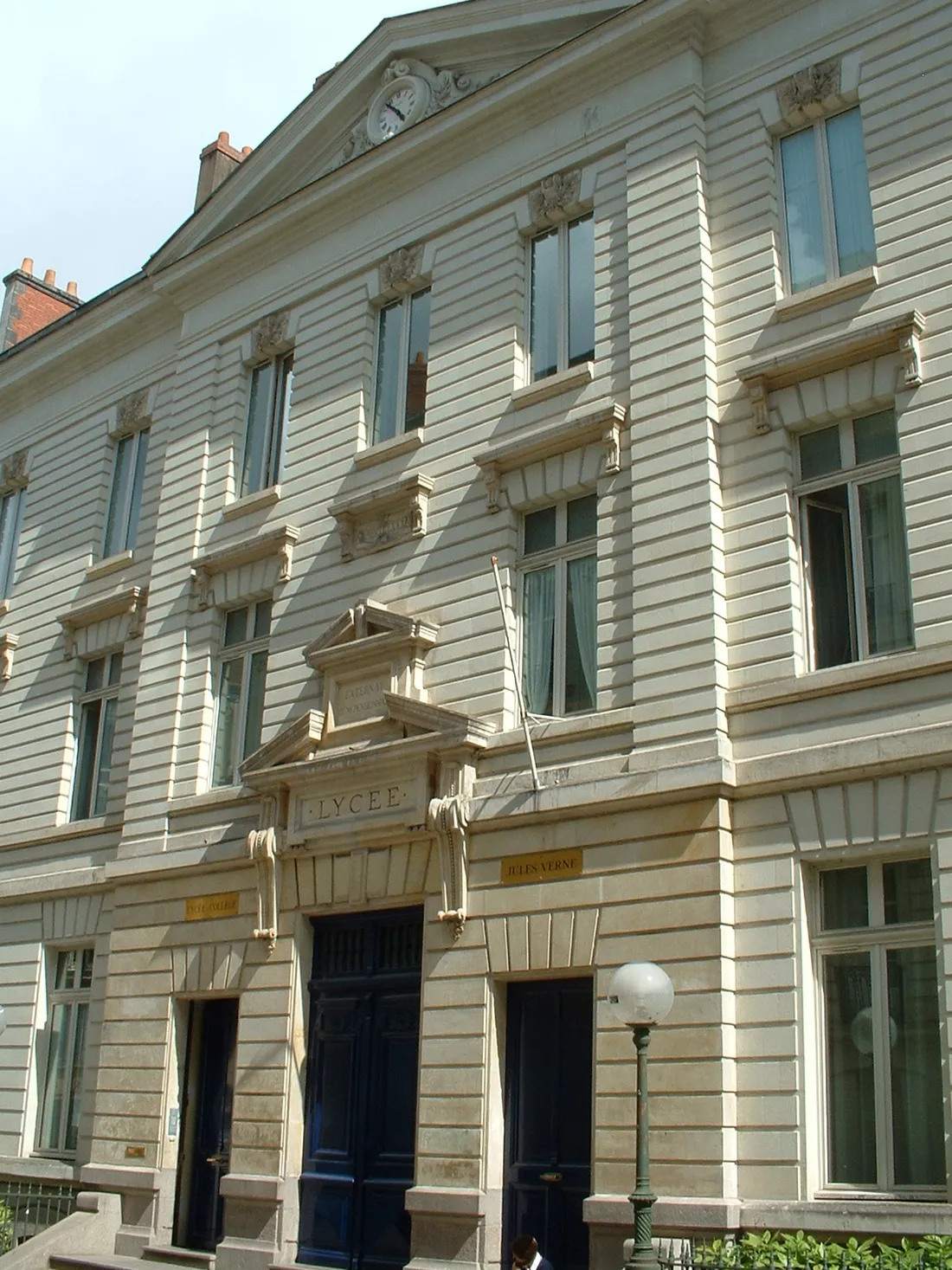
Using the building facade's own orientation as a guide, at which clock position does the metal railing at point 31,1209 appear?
The metal railing is roughly at 3 o'clock from the building facade.

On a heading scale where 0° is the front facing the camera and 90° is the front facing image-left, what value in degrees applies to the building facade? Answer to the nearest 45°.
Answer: approximately 45°

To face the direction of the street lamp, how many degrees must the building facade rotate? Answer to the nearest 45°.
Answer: approximately 45° to its left
